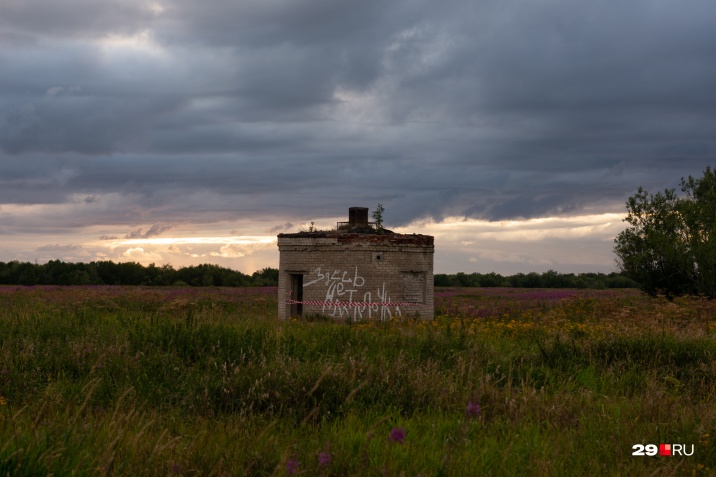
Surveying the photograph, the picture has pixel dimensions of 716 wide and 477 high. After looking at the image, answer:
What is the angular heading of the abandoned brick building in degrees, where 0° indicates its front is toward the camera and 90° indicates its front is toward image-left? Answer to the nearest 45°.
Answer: approximately 0°

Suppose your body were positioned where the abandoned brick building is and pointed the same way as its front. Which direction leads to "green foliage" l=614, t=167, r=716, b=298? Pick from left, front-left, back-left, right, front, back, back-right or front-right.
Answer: back-left
